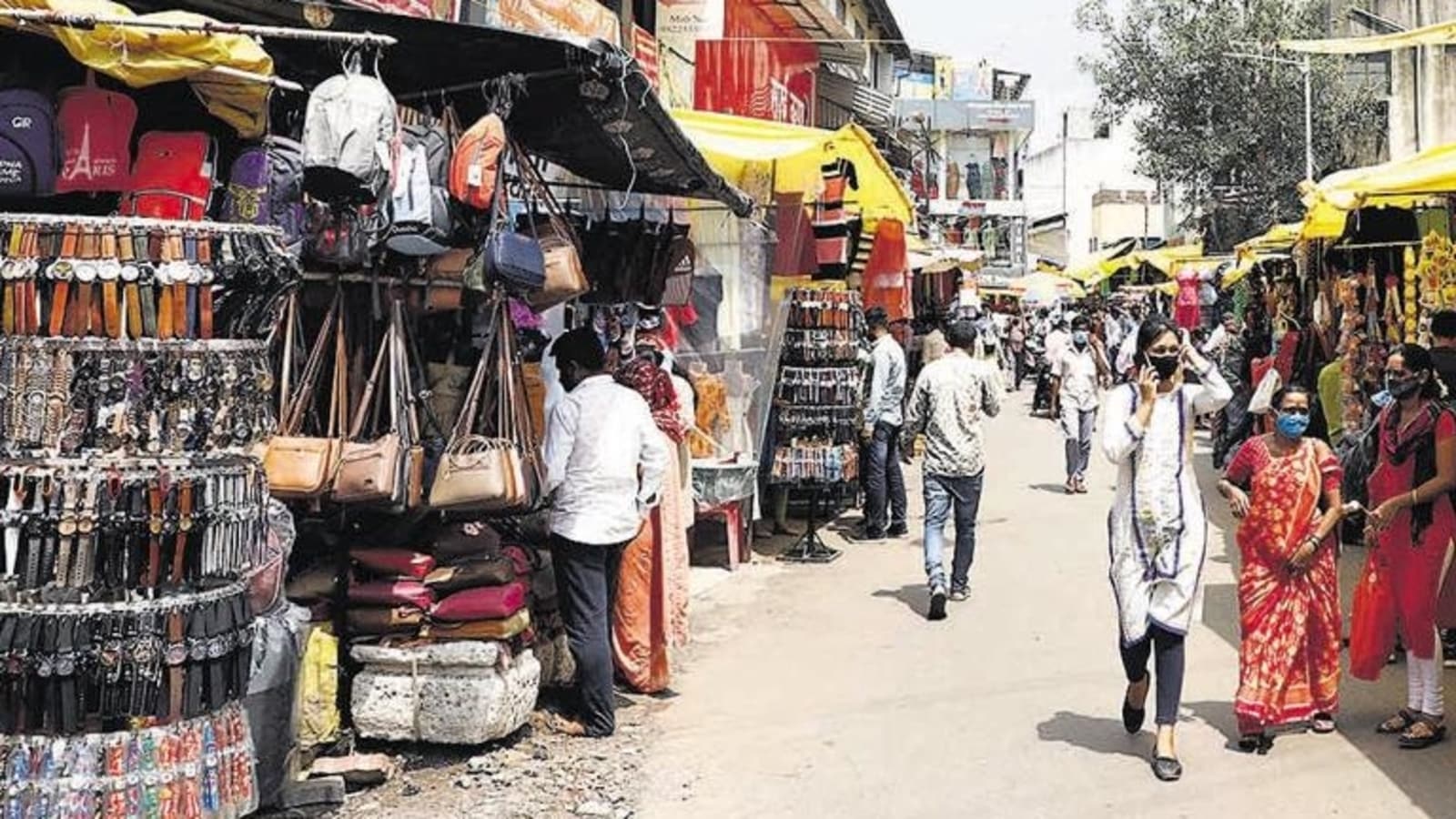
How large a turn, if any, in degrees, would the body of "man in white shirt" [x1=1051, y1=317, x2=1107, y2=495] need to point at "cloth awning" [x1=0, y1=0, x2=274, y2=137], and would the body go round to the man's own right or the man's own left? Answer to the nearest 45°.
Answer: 0° — they already face it

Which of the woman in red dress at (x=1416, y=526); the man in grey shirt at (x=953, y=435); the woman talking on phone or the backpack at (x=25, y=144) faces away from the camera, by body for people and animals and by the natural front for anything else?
the man in grey shirt

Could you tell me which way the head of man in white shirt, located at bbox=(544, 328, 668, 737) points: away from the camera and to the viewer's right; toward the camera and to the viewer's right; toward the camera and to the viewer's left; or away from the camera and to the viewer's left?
away from the camera and to the viewer's left

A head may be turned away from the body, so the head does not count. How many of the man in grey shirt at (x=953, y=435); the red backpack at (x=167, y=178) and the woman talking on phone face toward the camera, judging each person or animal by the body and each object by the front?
2

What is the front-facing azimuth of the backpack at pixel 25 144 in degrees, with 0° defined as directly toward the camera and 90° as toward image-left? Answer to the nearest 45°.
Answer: approximately 0°

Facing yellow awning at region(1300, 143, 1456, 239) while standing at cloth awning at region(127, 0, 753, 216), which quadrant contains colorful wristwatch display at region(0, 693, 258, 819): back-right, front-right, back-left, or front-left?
back-right

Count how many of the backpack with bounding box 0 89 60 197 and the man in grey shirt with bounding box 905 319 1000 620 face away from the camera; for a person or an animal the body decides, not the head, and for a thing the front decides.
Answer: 1

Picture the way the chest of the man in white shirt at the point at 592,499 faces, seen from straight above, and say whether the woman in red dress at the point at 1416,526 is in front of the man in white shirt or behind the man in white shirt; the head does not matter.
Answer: behind

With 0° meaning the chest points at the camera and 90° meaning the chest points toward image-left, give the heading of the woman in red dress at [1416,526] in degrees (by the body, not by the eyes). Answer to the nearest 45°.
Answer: approximately 45°
